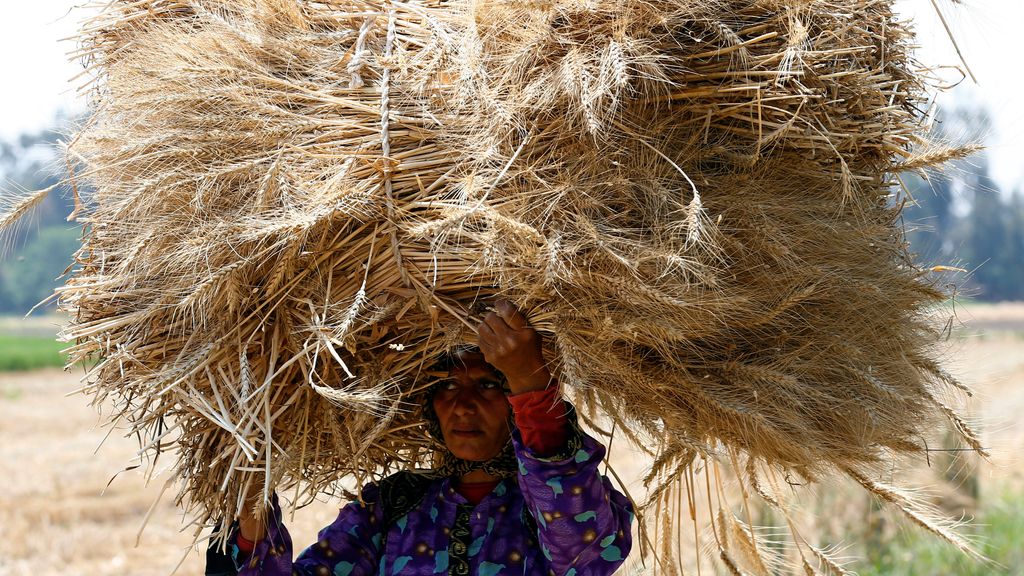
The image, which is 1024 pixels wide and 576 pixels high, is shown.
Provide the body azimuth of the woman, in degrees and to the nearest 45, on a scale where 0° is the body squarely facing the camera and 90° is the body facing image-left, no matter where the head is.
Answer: approximately 0°
